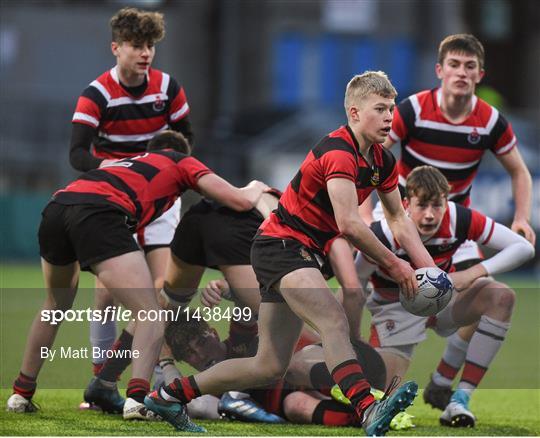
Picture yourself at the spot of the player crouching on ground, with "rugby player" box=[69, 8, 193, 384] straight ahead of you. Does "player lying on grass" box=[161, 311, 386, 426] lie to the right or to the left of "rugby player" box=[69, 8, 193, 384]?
left

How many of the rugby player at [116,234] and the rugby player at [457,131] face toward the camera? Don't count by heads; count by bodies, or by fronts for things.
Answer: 1

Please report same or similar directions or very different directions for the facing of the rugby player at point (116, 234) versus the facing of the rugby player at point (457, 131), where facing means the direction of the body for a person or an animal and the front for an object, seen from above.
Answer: very different directions

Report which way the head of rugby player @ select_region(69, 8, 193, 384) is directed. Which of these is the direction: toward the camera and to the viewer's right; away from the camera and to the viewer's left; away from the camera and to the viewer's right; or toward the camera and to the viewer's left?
toward the camera and to the viewer's right

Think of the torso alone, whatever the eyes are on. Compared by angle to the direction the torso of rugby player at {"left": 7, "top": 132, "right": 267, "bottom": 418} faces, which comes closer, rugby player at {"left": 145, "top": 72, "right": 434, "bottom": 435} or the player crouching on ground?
the player crouching on ground

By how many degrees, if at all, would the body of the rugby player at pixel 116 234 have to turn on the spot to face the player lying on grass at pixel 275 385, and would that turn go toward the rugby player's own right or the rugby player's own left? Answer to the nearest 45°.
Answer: approximately 45° to the rugby player's own right

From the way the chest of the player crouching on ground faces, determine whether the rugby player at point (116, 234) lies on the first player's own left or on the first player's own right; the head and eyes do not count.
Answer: on the first player's own right

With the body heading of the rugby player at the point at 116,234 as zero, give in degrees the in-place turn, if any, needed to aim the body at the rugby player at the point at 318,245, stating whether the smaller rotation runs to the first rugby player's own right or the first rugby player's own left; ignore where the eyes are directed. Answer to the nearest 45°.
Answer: approximately 90° to the first rugby player's own right

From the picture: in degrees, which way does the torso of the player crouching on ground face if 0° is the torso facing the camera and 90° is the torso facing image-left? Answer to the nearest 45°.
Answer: approximately 0°

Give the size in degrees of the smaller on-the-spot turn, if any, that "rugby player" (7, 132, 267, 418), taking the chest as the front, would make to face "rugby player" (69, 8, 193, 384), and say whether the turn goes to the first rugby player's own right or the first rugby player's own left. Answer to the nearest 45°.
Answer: approximately 45° to the first rugby player's own left

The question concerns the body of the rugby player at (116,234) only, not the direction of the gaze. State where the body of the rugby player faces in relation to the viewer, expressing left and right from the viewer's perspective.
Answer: facing away from the viewer and to the right of the viewer
